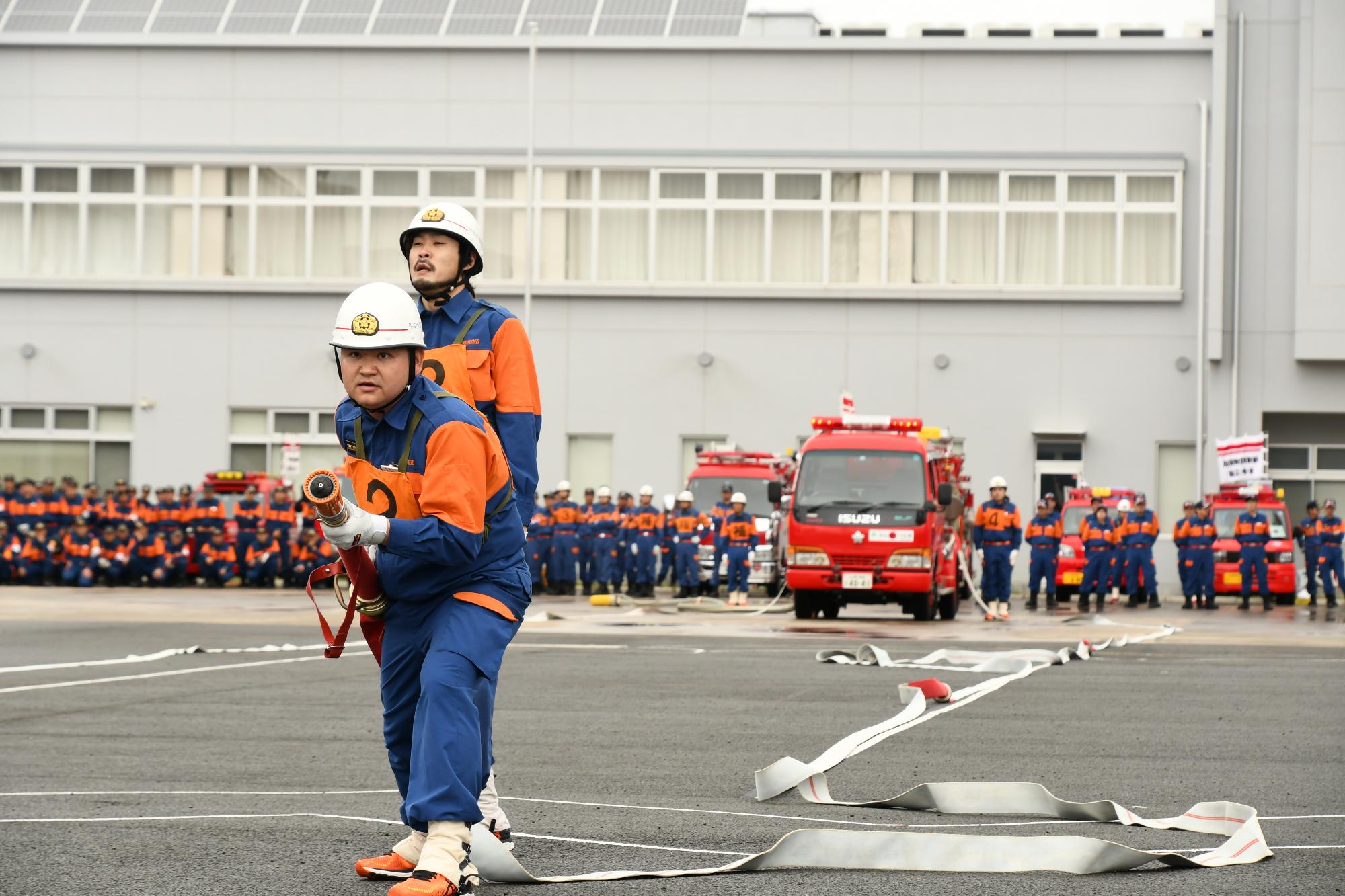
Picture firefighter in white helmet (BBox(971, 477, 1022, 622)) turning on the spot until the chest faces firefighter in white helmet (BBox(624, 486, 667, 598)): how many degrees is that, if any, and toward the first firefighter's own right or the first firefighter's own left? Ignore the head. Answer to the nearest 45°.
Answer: approximately 135° to the first firefighter's own right

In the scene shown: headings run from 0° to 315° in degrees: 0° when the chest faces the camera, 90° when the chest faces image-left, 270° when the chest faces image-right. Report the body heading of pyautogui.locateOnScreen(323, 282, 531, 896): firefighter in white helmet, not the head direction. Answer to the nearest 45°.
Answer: approximately 45°

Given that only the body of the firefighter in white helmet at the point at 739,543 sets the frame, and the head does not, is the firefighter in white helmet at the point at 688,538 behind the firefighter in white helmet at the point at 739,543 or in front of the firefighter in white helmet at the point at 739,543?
behind

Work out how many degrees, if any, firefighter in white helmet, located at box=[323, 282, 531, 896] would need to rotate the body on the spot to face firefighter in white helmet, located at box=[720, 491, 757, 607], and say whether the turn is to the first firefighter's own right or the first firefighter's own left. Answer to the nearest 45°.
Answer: approximately 135° to the first firefighter's own right

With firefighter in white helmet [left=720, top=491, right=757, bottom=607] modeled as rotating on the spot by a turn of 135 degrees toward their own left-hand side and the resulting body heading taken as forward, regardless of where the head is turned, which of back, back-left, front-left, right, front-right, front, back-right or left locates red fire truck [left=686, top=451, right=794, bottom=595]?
front-left

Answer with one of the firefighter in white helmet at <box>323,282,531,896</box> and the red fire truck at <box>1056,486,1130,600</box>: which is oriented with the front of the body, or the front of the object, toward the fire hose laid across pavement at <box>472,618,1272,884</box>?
the red fire truck

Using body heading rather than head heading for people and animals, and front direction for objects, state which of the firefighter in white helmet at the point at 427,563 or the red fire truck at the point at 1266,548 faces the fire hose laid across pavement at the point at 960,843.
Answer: the red fire truck

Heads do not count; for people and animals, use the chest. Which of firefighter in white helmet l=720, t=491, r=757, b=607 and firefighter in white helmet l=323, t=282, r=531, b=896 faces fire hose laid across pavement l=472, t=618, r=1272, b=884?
firefighter in white helmet l=720, t=491, r=757, b=607
